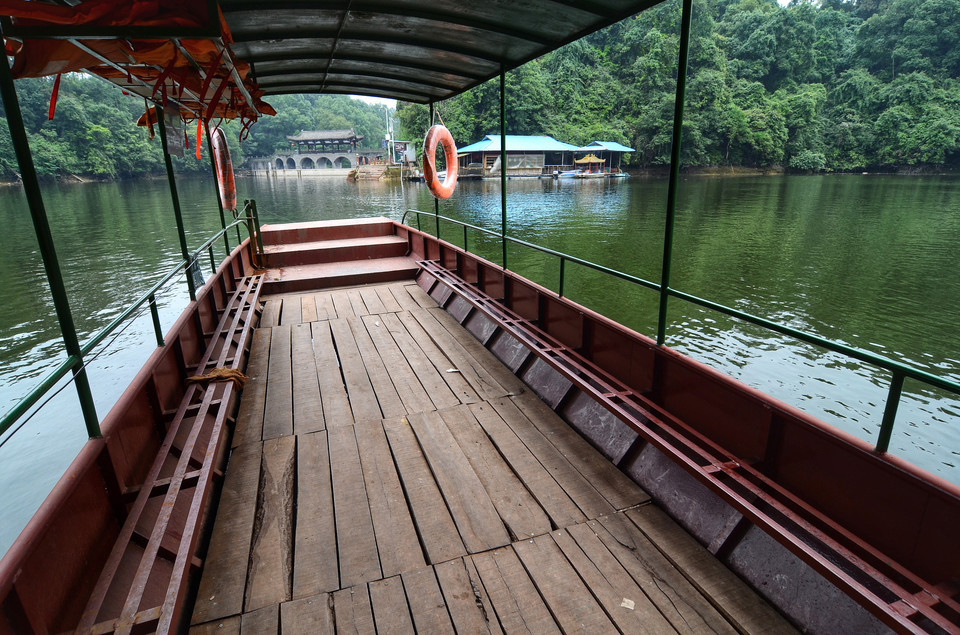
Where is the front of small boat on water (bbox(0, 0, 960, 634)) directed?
away from the camera
